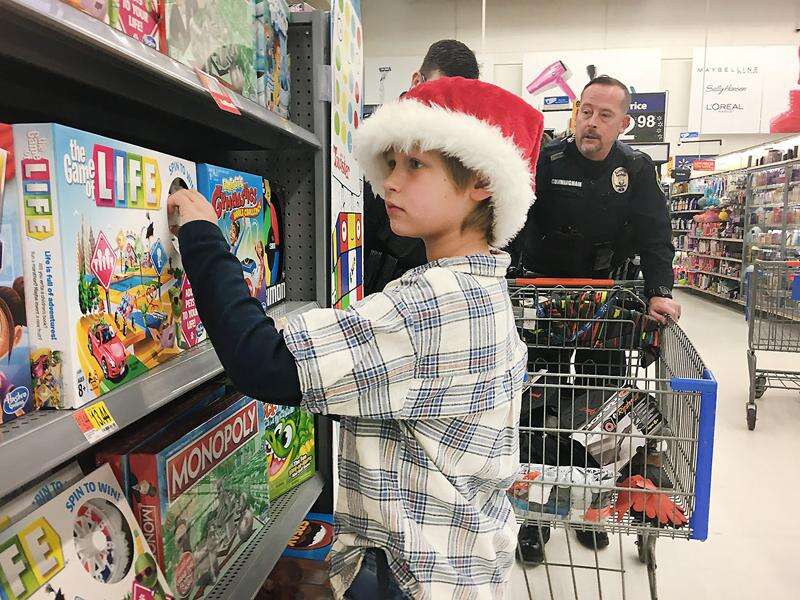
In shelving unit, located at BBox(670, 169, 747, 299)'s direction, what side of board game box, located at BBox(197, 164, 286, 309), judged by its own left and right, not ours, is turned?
left

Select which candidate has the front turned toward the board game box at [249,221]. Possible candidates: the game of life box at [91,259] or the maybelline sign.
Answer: the maybelline sign

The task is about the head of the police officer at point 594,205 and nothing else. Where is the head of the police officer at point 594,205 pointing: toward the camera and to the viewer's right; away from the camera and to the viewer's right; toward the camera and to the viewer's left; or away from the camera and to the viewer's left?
toward the camera and to the viewer's left

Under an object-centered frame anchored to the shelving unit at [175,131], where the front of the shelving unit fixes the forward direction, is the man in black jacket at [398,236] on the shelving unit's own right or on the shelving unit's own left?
on the shelving unit's own left

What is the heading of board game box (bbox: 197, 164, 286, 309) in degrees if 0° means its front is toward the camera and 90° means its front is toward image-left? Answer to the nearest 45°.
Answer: approximately 315°

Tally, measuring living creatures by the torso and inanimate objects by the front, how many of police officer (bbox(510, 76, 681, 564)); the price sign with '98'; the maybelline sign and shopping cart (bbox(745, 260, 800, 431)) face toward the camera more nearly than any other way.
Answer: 3

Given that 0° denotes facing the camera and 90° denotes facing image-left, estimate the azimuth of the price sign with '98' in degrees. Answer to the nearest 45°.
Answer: approximately 0°
